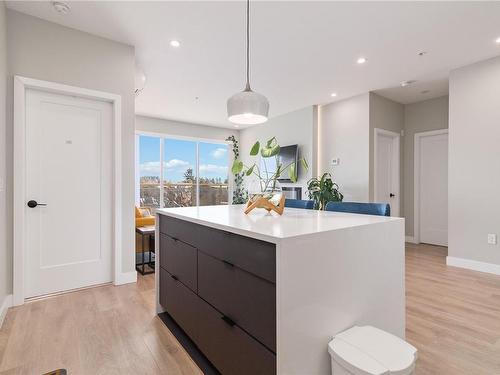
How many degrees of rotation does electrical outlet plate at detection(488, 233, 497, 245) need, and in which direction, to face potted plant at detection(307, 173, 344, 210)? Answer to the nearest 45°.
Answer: approximately 90° to its right

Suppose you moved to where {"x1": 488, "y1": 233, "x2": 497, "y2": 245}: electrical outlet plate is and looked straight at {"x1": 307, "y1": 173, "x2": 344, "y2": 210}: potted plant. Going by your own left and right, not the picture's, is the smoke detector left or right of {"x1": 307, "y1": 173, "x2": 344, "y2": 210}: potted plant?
left

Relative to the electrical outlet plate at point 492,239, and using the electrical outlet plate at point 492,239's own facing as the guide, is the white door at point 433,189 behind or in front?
behind

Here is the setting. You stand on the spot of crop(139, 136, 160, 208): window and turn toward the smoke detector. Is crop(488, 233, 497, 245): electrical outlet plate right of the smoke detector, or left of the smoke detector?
left

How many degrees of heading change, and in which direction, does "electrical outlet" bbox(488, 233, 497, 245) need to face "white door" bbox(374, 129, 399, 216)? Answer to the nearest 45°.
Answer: approximately 135° to its right

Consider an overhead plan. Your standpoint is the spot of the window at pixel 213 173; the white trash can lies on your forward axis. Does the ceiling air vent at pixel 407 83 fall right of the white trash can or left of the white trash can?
left

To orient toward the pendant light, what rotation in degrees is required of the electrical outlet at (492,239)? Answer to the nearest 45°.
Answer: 0° — it already faces it

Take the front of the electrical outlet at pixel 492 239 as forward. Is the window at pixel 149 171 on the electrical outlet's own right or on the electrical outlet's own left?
on the electrical outlet's own right

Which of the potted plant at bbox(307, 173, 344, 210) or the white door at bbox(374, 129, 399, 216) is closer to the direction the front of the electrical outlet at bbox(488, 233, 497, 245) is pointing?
the potted plant

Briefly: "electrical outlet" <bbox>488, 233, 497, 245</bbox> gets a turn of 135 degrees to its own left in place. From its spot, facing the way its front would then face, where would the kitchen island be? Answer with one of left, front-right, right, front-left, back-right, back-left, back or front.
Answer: back-right

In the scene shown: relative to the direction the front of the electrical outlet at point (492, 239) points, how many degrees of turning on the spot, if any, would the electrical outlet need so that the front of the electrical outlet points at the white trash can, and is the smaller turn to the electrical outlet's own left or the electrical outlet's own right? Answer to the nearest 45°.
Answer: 0° — it already faces it

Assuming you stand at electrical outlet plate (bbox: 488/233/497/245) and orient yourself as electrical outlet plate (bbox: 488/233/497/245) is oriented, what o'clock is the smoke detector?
The smoke detector is roughly at 1 o'clock from the electrical outlet plate.

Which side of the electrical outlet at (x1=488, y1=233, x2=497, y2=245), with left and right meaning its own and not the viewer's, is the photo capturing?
front

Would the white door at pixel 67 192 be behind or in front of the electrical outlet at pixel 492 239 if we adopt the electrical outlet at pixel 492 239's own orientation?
in front
